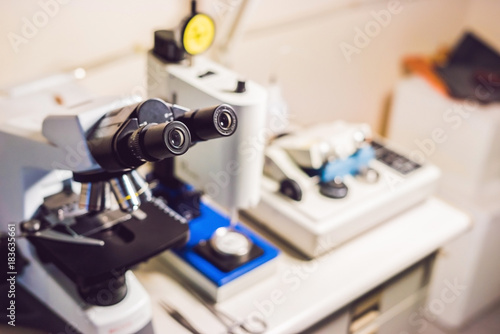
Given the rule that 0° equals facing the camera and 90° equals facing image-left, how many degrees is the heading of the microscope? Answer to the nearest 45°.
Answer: approximately 315°
